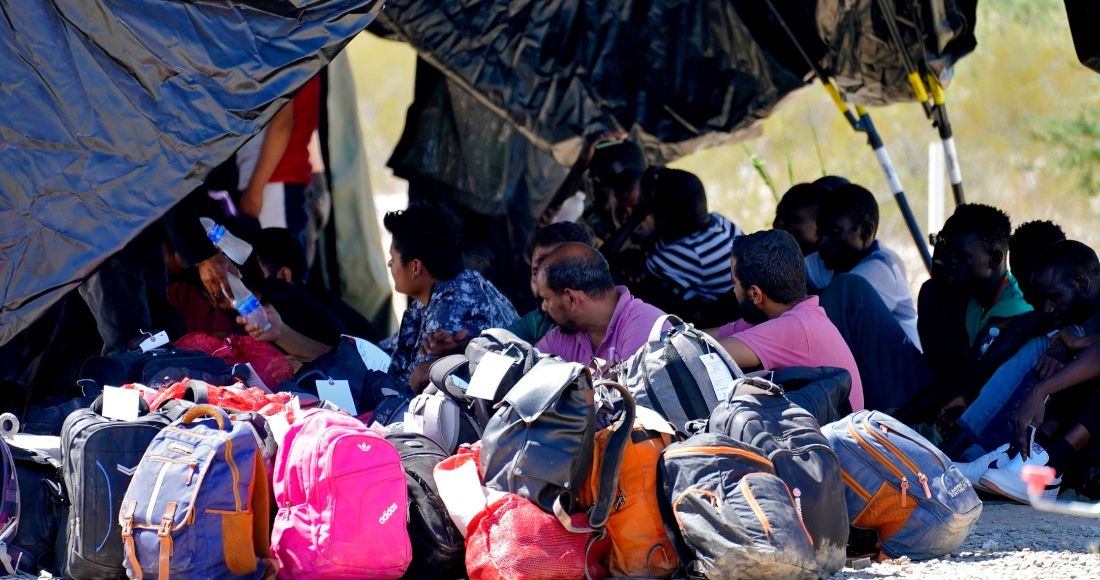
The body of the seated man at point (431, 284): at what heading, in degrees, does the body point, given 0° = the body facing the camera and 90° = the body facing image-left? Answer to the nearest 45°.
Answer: approximately 90°

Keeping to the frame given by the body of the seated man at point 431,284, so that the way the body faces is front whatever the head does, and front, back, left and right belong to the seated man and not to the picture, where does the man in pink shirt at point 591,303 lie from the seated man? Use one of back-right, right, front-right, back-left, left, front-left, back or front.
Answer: back-left

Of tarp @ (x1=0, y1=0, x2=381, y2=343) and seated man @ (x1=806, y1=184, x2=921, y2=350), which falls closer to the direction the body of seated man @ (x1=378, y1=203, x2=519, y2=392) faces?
the tarp

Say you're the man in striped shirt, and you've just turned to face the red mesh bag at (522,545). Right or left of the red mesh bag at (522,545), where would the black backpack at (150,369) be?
right

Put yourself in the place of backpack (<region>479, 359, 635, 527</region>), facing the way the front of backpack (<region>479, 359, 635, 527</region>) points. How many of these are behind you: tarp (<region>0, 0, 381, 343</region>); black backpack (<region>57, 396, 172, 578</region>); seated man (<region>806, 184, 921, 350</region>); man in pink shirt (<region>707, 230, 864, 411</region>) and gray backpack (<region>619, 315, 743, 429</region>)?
3

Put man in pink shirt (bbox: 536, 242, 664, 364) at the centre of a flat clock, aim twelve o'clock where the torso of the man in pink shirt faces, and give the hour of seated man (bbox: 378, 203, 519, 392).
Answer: The seated man is roughly at 3 o'clock from the man in pink shirt.

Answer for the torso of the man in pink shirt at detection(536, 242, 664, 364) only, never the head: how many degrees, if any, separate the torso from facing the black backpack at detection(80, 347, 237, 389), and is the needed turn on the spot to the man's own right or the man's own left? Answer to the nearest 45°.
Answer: approximately 45° to the man's own right

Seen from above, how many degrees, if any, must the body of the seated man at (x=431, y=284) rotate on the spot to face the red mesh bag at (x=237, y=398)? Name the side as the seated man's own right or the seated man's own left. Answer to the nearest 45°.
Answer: approximately 45° to the seated man's own left

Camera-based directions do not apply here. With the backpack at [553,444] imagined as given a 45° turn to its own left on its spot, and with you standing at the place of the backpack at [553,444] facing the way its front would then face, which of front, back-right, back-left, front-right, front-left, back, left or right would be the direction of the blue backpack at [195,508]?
right

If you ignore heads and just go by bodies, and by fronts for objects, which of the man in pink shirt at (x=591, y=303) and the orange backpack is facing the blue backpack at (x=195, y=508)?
the man in pink shirt

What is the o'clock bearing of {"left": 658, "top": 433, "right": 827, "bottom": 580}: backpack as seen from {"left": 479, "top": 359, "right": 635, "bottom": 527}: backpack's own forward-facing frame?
{"left": 658, "top": 433, "right": 827, "bottom": 580}: backpack is roughly at 8 o'clock from {"left": 479, "top": 359, "right": 635, "bottom": 527}: backpack.

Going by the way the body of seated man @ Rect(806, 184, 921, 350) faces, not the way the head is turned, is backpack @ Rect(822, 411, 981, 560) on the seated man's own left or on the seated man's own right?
on the seated man's own left

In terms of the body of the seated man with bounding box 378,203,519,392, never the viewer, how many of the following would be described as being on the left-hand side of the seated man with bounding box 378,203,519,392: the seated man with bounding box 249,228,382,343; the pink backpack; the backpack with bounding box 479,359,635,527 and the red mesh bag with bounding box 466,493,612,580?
3

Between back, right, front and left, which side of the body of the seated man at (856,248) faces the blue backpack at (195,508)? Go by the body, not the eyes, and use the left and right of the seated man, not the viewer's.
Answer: front
